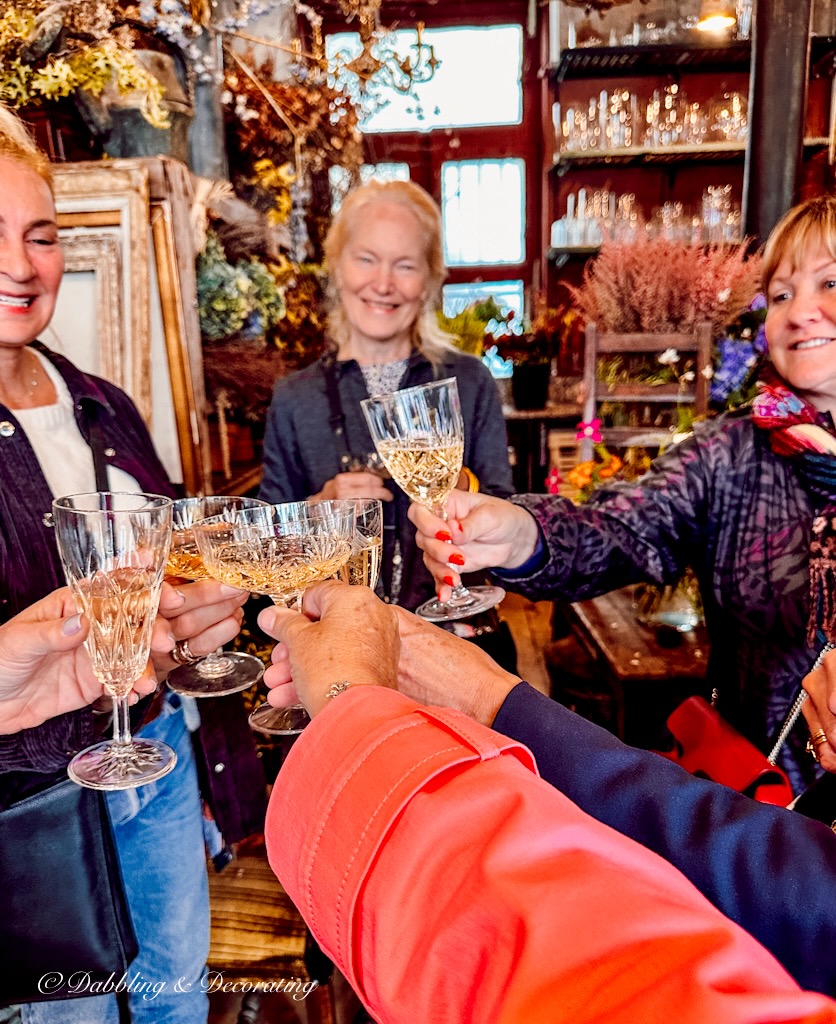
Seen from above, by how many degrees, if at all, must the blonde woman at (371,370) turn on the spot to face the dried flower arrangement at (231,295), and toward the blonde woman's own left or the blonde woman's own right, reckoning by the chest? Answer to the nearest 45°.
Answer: approximately 135° to the blonde woman's own right

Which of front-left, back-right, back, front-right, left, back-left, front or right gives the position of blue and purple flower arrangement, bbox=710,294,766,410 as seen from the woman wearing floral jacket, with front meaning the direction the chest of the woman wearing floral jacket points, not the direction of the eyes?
back

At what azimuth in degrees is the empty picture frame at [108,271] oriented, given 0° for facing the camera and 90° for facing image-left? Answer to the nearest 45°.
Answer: approximately 0°

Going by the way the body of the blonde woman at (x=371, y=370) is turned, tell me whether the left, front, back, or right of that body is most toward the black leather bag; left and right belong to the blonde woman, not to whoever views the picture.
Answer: front

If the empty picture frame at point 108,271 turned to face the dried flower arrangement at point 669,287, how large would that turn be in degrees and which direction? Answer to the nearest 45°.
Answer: approximately 90° to its left

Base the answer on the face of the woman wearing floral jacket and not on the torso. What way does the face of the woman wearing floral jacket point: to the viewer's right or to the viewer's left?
to the viewer's left

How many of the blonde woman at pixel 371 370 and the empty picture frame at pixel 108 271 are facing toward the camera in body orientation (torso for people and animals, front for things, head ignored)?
2

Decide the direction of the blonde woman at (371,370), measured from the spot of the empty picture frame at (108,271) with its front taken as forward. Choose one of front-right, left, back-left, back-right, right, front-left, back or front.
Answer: front-left
